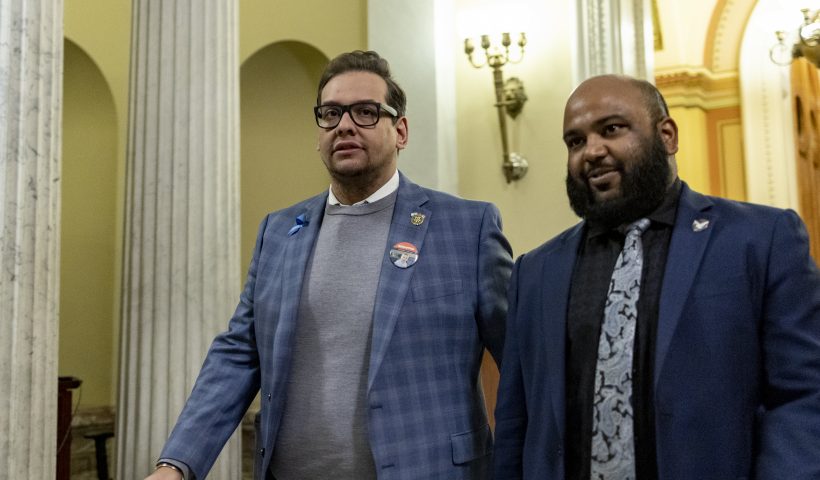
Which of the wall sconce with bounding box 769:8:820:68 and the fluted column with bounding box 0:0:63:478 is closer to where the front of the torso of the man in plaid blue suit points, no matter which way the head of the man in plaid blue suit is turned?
the fluted column

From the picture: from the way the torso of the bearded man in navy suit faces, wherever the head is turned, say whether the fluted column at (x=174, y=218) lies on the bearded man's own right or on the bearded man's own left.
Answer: on the bearded man's own right

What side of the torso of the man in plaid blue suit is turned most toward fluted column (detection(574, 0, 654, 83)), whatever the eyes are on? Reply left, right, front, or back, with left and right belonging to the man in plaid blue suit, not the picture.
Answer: back

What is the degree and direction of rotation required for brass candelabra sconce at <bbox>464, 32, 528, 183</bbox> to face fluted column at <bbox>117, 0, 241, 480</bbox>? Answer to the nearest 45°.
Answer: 0° — it already faces it

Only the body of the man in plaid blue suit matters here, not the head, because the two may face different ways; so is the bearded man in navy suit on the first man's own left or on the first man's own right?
on the first man's own left

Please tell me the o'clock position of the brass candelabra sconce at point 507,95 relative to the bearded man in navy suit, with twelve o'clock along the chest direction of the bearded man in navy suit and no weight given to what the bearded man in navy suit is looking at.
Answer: The brass candelabra sconce is roughly at 4 o'clock from the bearded man in navy suit.

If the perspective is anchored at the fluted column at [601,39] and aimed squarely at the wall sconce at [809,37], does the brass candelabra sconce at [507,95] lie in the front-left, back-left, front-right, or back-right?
back-left

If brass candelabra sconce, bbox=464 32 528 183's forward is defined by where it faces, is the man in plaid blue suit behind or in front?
in front

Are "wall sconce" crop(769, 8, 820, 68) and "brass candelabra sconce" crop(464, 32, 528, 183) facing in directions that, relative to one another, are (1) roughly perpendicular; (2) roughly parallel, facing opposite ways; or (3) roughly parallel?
roughly parallel

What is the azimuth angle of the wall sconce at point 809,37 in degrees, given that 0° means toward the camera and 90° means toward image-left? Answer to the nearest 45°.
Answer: approximately 45°

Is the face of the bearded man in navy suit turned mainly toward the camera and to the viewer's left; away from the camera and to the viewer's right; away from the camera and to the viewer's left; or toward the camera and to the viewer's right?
toward the camera and to the viewer's left

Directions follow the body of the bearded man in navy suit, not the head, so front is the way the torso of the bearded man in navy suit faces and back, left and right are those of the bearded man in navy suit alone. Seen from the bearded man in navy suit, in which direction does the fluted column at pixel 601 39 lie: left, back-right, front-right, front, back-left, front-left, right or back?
back-right
